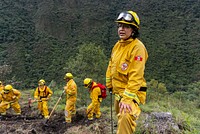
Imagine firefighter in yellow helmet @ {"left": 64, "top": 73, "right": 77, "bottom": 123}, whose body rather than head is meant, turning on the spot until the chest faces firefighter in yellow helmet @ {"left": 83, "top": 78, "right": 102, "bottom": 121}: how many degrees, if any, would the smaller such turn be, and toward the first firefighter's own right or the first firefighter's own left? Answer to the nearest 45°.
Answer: approximately 135° to the first firefighter's own left

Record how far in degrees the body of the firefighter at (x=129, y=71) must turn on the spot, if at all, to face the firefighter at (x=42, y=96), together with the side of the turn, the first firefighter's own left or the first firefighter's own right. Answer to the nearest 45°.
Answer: approximately 90° to the first firefighter's own right

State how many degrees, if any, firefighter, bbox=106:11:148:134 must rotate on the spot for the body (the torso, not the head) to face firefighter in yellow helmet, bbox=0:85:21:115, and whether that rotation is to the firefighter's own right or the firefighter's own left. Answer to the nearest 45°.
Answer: approximately 90° to the firefighter's own right

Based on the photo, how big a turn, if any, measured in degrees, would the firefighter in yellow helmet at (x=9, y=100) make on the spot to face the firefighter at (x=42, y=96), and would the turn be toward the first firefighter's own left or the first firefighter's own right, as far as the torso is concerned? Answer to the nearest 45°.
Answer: approximately 45° to the first firefighter's own left

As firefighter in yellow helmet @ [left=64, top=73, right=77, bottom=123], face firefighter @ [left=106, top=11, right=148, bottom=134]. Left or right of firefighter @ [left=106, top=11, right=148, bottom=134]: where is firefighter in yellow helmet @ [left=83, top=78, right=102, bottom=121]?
left

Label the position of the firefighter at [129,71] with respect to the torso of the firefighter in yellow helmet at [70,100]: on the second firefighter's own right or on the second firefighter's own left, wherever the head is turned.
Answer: on the second firefighter's own left

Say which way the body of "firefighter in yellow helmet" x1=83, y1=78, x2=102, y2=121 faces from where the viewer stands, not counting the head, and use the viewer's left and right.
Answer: facing to the left of the viewer
